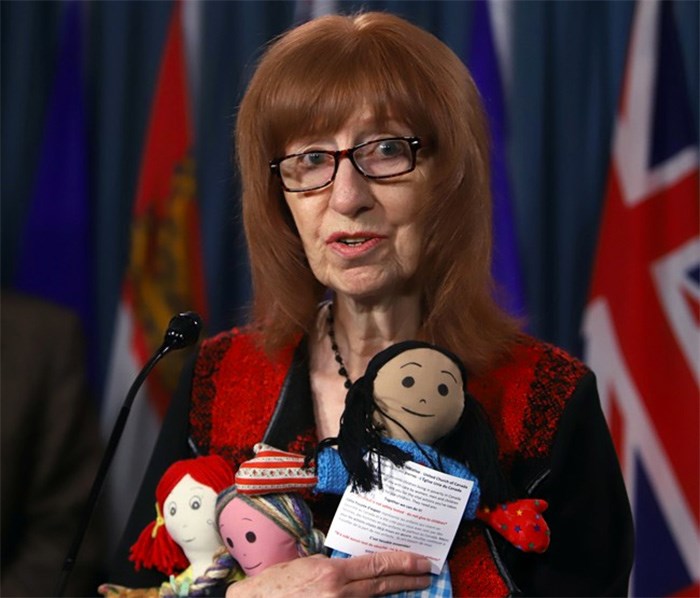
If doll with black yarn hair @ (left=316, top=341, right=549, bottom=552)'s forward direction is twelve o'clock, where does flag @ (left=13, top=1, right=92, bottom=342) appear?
The flag is roughly at 5 o'clock from the doll with black yarn hair.

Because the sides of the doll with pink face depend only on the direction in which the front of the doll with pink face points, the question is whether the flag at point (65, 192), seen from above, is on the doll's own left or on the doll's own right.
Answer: on the doll's own right

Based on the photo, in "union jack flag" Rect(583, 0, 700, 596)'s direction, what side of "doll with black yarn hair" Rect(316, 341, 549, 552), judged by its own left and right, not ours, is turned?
back

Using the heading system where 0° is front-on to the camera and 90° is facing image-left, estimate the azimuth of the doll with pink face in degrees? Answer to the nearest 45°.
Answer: approximately 45°

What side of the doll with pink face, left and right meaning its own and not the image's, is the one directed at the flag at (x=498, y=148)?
back
